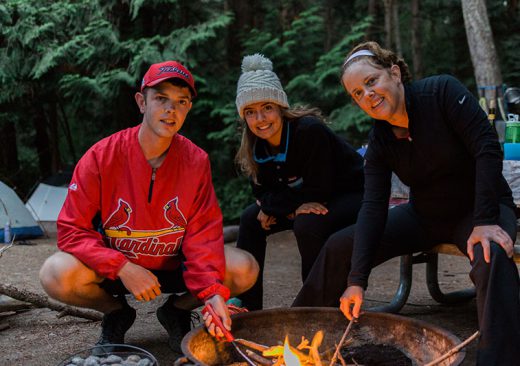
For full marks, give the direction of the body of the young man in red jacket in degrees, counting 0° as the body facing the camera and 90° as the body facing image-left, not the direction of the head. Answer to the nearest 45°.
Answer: approximately 0°

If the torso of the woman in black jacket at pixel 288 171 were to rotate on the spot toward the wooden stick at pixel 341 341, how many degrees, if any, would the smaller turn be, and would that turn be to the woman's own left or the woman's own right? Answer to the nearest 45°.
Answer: approximately 45° to the woman's own left

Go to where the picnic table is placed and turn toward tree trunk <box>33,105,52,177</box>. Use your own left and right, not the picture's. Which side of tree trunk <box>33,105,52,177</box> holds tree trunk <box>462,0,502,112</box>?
right

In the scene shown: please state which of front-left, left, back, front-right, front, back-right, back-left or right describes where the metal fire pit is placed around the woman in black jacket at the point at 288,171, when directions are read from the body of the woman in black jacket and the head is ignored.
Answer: front-left

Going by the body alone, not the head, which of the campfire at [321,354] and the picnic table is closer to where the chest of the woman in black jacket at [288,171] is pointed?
the campfire

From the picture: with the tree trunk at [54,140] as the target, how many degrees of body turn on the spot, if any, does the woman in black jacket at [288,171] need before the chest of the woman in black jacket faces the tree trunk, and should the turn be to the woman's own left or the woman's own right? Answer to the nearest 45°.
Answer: approximately 90° to the woman's own right

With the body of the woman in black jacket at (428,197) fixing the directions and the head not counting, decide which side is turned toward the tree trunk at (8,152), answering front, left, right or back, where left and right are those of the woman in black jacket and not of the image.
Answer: right

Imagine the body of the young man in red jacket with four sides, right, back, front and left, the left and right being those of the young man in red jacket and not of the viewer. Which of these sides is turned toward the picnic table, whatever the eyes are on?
left

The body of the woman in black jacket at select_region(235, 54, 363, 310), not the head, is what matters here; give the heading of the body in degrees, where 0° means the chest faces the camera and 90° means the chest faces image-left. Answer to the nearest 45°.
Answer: approximately 45°

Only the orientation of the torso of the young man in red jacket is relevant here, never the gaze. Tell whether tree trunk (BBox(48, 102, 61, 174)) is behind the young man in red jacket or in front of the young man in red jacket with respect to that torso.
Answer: behind

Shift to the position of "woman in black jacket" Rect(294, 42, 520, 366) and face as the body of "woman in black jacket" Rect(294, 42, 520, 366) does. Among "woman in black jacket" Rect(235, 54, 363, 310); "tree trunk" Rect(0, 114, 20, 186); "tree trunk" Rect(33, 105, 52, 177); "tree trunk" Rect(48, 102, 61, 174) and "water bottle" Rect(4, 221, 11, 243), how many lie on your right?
5

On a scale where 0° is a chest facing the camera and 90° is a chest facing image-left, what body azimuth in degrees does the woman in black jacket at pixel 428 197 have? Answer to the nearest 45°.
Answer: approximately 45°
